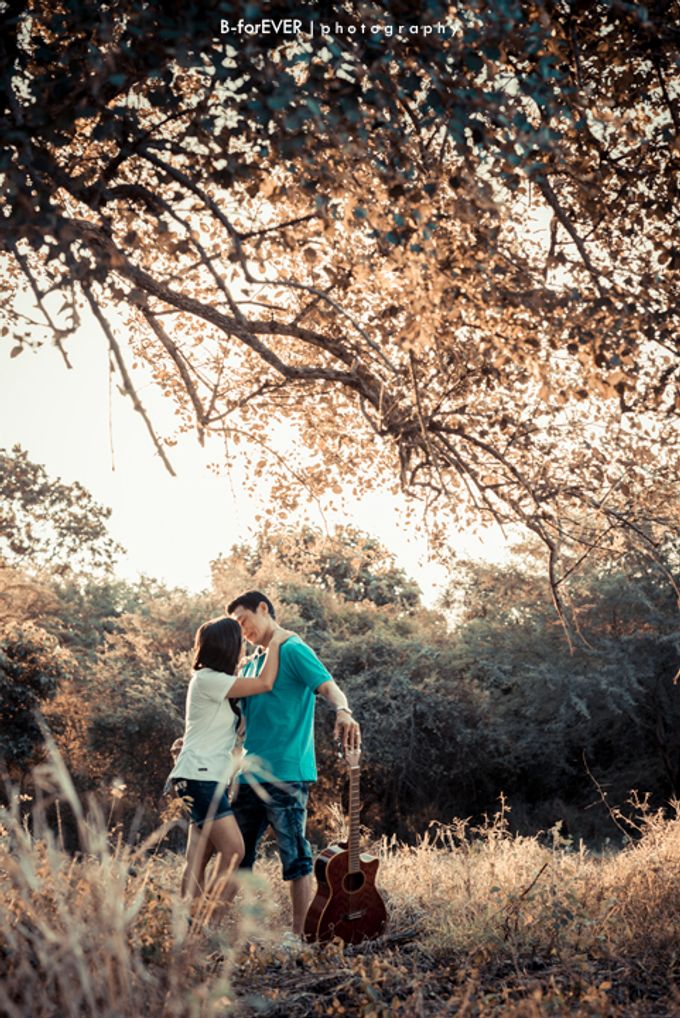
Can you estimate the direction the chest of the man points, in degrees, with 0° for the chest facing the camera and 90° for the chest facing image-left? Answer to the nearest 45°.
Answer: approximately 45°

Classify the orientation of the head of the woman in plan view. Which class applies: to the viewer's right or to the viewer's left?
to the viewer's right
